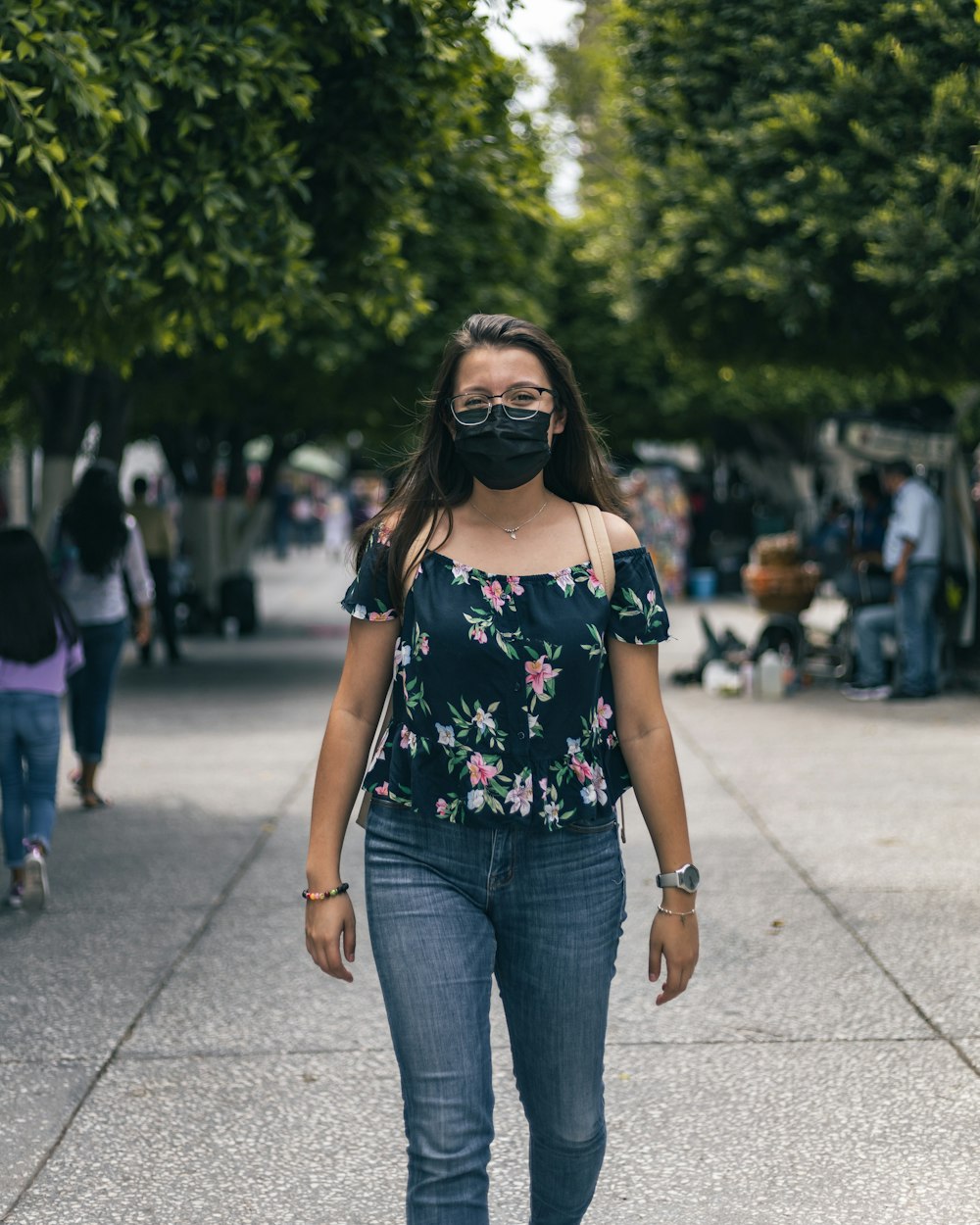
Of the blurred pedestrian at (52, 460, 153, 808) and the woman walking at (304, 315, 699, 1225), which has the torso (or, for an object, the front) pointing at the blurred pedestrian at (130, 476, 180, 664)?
the blurred pedestrian at (52, 460, 153, 808)

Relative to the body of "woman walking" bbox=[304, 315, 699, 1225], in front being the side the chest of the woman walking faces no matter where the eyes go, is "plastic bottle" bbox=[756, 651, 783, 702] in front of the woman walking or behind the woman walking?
behind

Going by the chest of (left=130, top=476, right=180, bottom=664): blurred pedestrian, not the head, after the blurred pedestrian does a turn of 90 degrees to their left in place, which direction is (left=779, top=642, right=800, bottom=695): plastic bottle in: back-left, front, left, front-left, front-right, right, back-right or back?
back-left

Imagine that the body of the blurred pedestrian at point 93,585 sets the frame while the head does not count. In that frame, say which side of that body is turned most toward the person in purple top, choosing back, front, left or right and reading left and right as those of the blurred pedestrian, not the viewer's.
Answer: back

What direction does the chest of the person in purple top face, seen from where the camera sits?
away from the camera

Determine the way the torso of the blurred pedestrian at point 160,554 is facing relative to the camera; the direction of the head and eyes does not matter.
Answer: away from the camera

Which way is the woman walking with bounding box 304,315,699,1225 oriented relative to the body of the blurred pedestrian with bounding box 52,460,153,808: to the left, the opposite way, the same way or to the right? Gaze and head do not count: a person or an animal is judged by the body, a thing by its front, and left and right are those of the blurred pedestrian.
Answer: the opposite way

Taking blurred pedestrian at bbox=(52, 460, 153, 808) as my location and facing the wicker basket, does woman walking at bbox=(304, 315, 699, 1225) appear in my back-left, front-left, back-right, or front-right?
back-right

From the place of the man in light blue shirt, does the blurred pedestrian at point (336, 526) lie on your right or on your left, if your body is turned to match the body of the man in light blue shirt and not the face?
on your right

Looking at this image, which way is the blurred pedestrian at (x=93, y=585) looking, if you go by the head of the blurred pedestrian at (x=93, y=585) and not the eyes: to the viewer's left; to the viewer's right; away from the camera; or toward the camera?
away from the camera

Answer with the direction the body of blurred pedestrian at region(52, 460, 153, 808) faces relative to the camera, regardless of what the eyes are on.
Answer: away from the camera

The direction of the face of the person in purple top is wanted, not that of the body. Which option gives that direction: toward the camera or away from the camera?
away from the camera

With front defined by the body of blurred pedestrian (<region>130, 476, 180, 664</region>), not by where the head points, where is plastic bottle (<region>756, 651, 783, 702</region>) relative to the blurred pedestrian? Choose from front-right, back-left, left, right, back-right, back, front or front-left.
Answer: back-right

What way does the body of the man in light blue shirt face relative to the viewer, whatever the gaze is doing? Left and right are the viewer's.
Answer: facing to the left of the viewer

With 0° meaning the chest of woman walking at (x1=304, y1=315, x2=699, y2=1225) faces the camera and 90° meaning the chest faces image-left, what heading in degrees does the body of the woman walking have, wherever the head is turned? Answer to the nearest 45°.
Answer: approximately 0°
